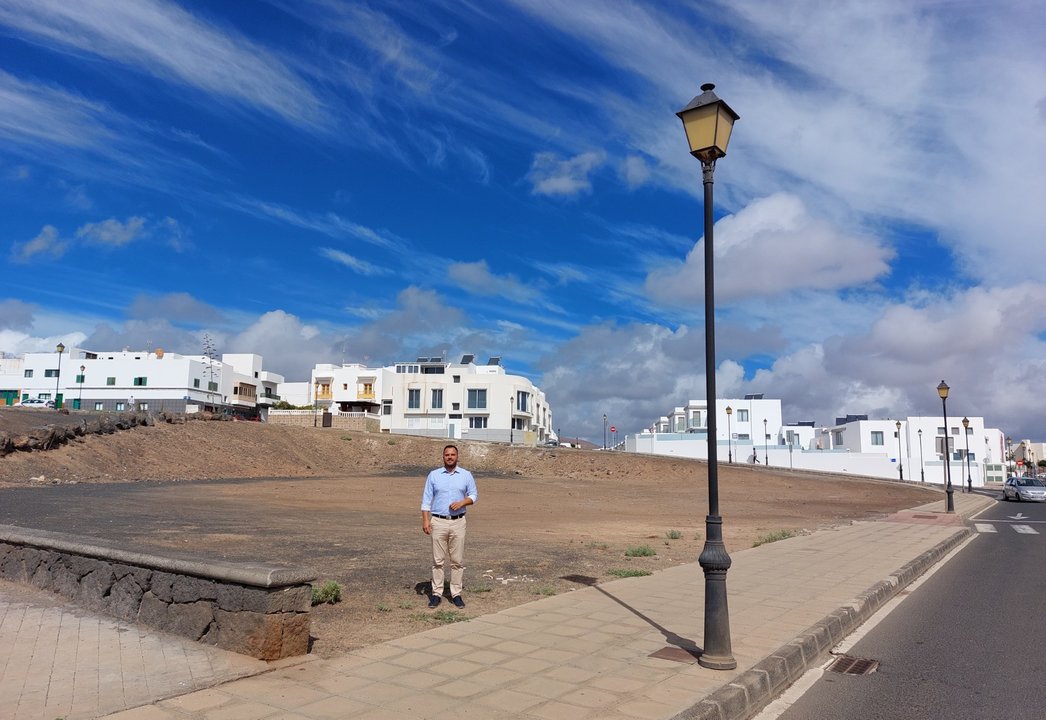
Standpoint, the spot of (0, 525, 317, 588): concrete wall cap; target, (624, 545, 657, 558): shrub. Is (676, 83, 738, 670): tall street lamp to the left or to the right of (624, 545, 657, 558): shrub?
right

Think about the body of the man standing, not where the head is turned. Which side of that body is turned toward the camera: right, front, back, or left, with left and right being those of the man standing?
front

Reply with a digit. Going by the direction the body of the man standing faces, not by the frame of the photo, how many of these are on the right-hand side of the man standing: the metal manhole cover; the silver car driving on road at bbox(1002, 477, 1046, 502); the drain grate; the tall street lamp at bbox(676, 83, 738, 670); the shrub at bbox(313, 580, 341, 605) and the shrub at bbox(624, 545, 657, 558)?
1

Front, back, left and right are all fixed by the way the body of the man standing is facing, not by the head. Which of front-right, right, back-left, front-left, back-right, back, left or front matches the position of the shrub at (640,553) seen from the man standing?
back-left

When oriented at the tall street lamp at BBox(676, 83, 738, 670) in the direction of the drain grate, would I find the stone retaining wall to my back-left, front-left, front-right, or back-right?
back-left

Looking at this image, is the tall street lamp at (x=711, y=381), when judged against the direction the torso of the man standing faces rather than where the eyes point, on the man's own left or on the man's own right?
on the man's own left

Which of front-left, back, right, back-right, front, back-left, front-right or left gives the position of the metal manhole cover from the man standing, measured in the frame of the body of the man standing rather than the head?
front-left

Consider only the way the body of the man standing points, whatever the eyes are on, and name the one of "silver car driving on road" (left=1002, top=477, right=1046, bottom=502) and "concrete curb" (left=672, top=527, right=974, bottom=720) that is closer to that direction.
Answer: the concrete curb

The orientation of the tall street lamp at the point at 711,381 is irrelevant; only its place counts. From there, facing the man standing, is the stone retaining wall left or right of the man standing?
left

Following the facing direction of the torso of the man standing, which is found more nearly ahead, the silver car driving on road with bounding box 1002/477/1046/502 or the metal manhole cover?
the metal manhole cover

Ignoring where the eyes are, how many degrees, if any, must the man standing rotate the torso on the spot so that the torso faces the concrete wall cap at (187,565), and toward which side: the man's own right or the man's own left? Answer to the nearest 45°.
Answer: approximately 45° to the man's own right

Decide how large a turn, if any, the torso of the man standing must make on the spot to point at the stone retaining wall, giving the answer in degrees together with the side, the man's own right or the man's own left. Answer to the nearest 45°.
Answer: approximately 45° to the man's own right

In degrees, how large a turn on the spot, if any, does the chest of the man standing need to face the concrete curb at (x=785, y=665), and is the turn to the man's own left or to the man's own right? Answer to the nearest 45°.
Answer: approximately 45° to the man's own left

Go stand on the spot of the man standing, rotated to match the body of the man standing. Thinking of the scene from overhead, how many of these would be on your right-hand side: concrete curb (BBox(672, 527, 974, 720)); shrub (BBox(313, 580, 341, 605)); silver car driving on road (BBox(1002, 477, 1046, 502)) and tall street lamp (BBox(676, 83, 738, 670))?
1

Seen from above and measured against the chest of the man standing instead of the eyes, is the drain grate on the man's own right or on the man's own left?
on the man's own left
